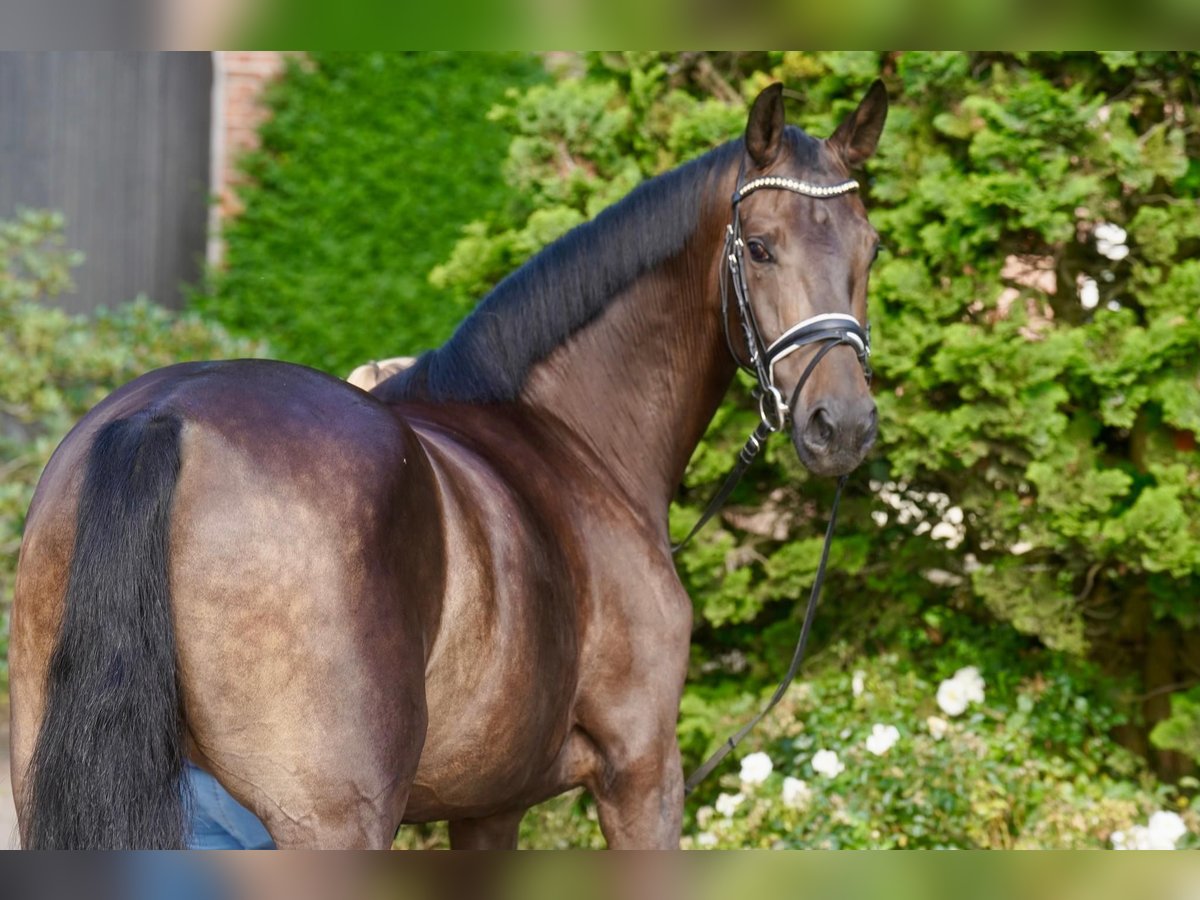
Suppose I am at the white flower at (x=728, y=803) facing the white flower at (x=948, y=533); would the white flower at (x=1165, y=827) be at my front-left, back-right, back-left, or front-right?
front-right

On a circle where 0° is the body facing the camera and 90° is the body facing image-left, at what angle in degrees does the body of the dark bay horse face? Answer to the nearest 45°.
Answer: approximately 225°

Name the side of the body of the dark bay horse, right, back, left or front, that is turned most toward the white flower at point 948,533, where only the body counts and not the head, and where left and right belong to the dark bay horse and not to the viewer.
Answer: front

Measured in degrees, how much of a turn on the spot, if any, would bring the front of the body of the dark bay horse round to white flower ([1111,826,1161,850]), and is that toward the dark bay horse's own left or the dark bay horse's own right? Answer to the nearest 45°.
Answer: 0° — it already faces it

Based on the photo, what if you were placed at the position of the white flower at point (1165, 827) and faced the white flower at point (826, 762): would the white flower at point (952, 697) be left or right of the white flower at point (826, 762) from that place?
right

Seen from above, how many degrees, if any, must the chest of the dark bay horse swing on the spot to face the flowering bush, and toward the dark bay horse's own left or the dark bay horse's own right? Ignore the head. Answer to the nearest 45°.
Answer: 0° — it already faces it

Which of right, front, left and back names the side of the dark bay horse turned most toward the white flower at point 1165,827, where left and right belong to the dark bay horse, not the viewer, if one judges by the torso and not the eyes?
front

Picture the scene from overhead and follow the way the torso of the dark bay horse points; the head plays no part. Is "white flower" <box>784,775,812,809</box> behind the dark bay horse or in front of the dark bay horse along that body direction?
in front

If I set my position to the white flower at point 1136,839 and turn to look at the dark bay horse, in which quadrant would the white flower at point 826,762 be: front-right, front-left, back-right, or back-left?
front-right

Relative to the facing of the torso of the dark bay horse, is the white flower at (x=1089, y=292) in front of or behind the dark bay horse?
in front
